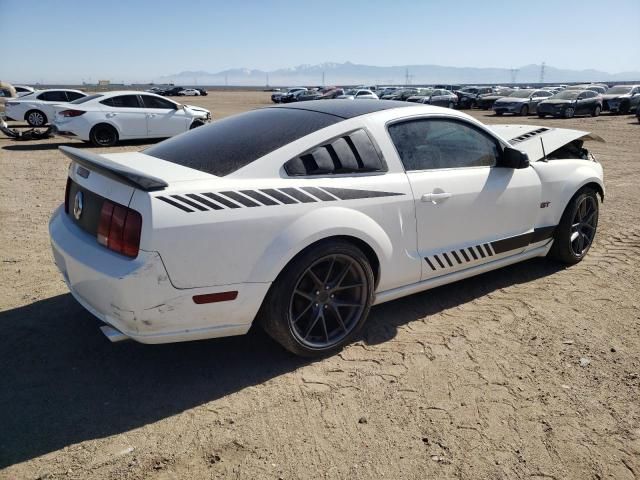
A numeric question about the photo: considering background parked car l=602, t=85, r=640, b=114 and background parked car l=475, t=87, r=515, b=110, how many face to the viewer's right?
0

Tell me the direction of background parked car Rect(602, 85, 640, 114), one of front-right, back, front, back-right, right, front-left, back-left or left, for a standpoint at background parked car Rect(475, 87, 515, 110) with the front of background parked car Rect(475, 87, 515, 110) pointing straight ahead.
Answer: left

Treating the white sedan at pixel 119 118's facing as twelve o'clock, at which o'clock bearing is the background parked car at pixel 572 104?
The background parked car is roughly at 1 o'clock from the white sedan.

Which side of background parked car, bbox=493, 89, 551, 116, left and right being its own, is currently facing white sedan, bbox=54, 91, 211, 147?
front

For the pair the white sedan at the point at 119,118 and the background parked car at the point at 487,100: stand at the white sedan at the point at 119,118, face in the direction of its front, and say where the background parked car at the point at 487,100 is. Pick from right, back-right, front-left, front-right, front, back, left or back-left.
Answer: front

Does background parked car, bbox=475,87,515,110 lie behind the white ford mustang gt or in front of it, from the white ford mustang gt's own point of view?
in front

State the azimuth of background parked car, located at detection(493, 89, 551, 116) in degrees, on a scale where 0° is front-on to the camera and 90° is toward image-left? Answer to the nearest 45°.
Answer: approximately 45°

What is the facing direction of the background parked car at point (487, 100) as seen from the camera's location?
facing the viewer and to the left of the viewer

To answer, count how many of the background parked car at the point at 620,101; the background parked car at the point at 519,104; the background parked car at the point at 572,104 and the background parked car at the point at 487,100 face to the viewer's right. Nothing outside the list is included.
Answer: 0

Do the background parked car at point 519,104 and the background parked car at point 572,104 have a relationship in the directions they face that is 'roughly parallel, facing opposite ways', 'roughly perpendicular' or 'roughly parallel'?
roughly parallel

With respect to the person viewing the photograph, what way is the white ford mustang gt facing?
facing away from the viewer and to the right of the viewer

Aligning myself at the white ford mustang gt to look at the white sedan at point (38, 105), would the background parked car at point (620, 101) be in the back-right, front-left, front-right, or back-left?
front-right

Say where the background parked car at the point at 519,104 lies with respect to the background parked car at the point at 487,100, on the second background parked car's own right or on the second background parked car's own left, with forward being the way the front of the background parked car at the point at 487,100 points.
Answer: on the second background parked car's own left

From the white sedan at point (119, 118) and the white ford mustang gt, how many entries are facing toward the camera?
0

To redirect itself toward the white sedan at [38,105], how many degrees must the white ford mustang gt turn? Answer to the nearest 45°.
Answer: approximately 90° to its left

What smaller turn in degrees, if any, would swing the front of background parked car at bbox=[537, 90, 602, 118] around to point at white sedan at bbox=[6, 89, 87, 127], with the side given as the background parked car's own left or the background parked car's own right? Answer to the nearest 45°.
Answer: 0° — it already faces it

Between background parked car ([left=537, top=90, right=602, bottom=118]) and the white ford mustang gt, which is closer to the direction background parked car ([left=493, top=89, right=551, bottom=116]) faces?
the white ford mustang gt

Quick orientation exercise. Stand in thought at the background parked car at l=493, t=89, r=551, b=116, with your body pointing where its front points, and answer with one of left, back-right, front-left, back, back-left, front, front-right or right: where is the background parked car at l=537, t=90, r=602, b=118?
left

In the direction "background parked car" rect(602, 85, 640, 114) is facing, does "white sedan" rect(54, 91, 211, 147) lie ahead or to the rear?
ahead
